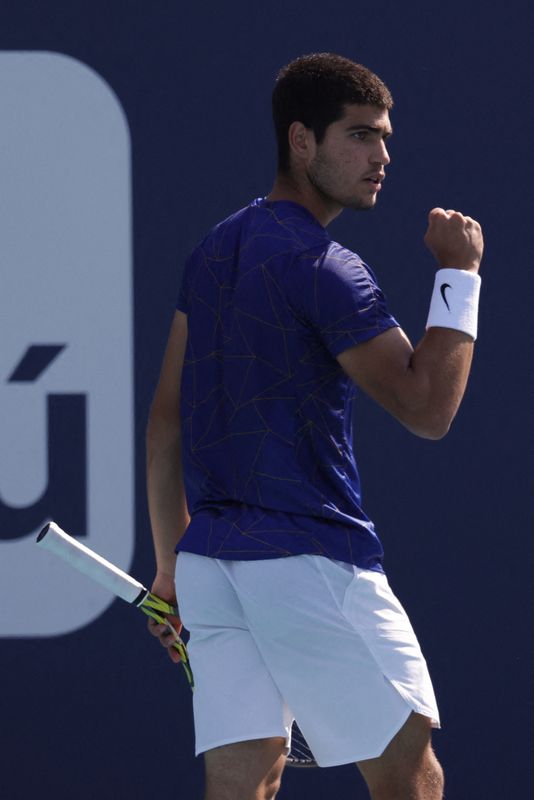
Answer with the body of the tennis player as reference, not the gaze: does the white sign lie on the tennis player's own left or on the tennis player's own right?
on the tennis player's own left

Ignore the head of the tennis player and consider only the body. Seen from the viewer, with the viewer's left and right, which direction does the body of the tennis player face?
facing away from the viewer and to the right of the viewer

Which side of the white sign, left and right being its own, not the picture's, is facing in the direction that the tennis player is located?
front

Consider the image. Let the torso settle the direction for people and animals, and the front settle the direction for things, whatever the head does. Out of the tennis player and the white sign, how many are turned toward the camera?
1

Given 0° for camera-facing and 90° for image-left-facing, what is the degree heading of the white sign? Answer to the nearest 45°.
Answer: approximately 0°
